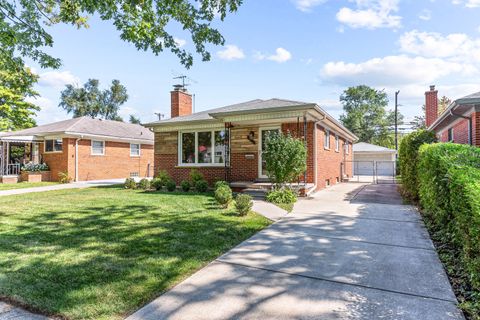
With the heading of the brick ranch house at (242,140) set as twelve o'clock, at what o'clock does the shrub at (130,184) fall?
The shrub is roughly at 2 o'clock from the brick ranch house.

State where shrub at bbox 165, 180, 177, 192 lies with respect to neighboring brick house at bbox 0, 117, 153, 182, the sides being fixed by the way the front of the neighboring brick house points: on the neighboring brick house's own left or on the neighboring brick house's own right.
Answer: on the neighboring brick house's own left

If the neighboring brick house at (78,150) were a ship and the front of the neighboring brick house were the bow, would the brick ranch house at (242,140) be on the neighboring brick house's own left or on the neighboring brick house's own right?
on the neighboring brick house's own left

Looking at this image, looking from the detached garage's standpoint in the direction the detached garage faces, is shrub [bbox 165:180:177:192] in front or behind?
in front

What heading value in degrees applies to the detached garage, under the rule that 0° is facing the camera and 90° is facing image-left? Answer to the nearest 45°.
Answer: approximately 0°

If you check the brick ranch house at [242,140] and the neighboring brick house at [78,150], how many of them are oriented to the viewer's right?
0

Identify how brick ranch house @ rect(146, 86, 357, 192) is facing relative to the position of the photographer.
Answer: facing the viewer and to the left of the viewer

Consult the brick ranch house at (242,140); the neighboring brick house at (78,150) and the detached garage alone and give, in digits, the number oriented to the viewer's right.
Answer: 0

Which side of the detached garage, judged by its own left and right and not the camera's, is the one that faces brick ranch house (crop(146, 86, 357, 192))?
front
